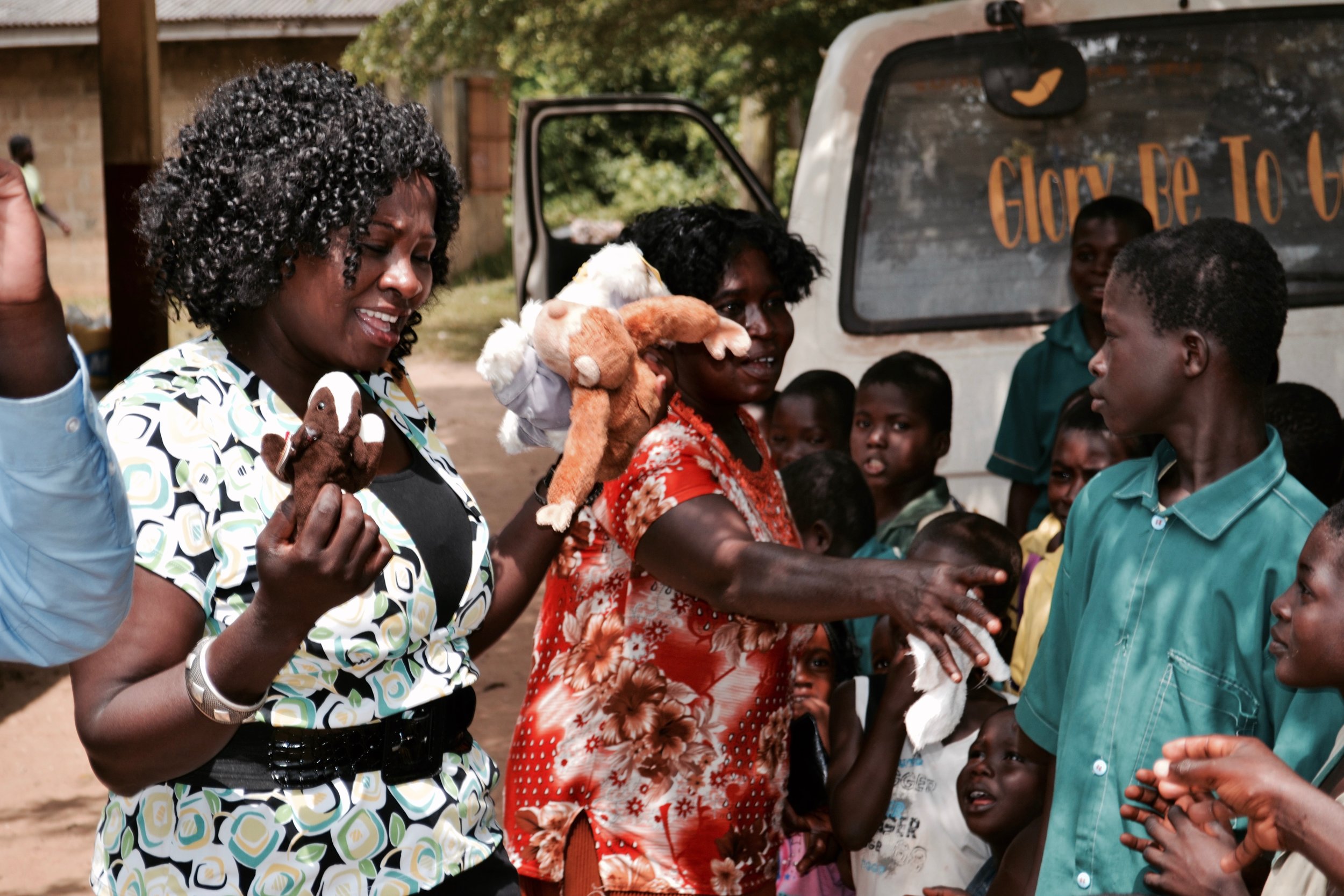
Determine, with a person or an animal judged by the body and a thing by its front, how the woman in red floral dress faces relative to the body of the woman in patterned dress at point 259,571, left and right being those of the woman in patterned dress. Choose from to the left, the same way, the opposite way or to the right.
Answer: the same way

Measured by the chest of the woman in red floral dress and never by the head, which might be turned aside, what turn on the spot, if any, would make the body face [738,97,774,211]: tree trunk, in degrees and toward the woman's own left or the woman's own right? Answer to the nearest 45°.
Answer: approximately 135° to the woman's own left

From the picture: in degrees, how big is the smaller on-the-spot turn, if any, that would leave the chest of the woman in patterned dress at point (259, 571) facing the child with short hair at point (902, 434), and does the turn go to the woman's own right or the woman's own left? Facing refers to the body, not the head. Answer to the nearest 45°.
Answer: approximately 90° to the woman's own left

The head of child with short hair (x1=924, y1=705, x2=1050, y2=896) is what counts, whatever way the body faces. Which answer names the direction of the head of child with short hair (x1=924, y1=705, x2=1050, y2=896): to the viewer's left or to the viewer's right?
to the viewer's left

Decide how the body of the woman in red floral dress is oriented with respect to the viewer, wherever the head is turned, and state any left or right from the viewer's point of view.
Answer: facing the viewer and to the right of the viewer

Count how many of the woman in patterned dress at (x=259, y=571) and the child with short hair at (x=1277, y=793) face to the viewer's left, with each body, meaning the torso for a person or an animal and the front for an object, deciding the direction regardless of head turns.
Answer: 1

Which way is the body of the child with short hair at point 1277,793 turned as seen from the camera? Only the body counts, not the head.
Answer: to the viewer's left

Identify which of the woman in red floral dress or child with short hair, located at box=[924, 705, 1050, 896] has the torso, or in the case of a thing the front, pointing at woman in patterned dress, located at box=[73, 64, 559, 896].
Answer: the child with short hair

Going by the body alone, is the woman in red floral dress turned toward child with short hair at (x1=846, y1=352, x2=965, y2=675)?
no

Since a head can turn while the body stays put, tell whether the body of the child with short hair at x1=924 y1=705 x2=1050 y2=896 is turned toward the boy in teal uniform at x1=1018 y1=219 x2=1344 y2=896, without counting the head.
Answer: no

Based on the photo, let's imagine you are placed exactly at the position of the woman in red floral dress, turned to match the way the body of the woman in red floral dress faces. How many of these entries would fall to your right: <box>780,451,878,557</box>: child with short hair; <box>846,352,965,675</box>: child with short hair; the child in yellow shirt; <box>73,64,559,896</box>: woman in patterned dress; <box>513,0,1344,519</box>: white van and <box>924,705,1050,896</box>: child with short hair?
1

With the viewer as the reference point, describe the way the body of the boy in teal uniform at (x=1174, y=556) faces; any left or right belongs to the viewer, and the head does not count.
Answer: facing the viewer and to the left of the viewer

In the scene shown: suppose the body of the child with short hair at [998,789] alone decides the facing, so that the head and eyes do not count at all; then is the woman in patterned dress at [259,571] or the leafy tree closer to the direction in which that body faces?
the woman in patterned dress

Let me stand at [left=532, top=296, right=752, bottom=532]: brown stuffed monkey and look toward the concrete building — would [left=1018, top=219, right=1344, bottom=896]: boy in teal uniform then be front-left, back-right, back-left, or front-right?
back-right

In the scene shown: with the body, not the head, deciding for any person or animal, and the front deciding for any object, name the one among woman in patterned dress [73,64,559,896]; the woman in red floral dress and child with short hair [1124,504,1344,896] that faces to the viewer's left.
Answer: the child with short hair

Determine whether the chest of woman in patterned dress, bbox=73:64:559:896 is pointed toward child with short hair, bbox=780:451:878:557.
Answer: no

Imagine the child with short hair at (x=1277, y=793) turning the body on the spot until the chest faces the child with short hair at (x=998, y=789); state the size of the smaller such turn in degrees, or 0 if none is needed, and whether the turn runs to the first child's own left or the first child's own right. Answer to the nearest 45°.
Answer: approximately 45° to the first child's own right

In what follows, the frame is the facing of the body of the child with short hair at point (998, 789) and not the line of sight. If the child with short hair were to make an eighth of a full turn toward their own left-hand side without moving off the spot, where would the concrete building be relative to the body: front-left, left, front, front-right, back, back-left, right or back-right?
back-right

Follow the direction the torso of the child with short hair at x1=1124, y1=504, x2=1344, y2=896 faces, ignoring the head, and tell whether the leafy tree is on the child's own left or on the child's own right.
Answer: on the child's own right

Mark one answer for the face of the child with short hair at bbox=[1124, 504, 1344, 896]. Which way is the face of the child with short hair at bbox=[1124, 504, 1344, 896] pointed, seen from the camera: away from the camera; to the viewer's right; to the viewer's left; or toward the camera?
to the viewer's left

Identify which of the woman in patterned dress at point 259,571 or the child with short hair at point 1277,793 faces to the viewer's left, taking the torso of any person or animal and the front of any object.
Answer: the child with short hair

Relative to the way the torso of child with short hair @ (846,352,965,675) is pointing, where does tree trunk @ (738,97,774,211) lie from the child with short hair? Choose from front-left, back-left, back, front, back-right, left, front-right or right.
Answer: back-right

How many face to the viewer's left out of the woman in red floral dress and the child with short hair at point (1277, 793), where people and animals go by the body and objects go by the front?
1
